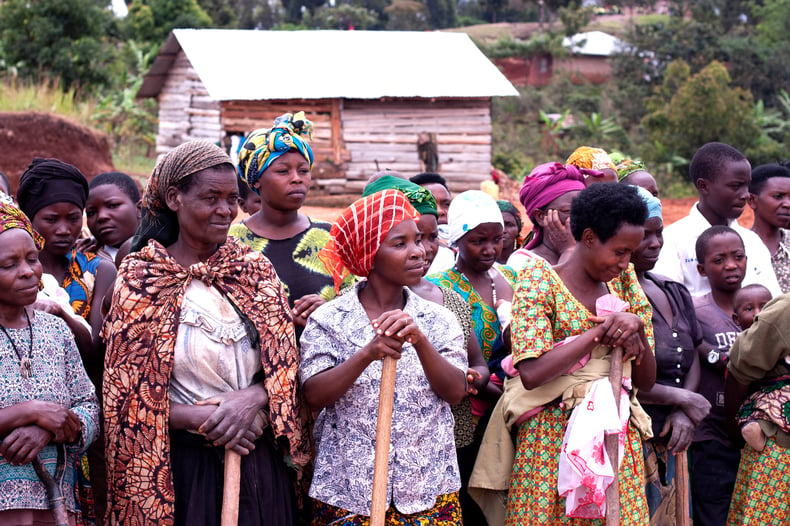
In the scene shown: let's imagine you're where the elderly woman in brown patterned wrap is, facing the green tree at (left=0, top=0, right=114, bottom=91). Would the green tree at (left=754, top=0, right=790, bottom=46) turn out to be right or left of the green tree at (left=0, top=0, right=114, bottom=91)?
right

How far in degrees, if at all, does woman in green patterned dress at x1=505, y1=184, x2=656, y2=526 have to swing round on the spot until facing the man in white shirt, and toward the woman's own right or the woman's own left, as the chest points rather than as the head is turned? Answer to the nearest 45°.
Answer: approximately 135° to the woman's own left

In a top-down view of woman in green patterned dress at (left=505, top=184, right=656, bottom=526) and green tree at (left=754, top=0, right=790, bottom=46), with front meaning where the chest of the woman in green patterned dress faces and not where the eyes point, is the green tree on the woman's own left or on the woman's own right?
on the woman's own left

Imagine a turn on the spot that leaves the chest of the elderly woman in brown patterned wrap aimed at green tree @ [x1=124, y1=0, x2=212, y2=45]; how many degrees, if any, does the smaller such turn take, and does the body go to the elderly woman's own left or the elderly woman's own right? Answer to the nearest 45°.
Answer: approximately 135° to the elderly woman's own left

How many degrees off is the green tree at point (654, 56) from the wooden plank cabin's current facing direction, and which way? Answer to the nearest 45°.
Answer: approximately 135° to its left

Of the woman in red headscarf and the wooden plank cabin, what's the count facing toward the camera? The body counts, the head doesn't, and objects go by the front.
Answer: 2

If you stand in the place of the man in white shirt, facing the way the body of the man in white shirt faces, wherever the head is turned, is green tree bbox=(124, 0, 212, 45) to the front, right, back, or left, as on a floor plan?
back

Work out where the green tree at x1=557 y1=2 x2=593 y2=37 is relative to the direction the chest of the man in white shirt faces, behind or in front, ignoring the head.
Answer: behind

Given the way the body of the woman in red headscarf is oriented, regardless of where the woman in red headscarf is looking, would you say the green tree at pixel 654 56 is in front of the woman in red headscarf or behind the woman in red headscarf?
behind

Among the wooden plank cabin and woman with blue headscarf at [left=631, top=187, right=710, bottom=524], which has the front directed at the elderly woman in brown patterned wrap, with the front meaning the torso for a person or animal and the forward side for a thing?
the wooden plank cabin

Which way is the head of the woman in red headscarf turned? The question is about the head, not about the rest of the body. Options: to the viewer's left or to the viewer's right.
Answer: to the viewer's right
